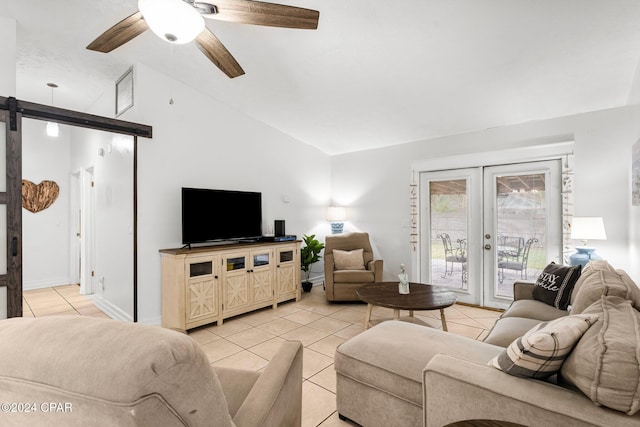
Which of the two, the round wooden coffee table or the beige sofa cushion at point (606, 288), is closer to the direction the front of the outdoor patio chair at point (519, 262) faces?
the round wooden coffee table

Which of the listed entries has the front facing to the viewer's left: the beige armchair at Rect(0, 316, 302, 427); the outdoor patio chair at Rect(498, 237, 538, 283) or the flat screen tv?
the outdoor patio chair

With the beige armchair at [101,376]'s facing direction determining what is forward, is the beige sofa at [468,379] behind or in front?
in front

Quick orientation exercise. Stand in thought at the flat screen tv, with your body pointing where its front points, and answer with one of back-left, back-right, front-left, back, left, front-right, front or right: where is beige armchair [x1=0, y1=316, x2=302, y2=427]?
front-right

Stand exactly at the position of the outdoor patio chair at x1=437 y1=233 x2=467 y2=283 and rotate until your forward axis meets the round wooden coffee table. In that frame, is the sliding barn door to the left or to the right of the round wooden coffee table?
right

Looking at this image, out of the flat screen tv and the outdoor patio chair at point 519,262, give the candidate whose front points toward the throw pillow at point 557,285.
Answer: the flat screen tv

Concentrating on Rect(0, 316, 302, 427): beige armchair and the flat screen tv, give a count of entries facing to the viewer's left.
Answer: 0

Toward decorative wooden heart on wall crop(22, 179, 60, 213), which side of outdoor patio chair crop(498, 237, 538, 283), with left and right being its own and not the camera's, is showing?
front

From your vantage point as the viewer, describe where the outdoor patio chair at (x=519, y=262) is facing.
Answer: facing to the left of the viewer

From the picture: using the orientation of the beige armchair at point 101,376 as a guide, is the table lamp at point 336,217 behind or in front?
in front

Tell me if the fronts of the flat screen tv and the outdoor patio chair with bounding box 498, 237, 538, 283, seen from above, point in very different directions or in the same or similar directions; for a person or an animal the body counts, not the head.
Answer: very different directions

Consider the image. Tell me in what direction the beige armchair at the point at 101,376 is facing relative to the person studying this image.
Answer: facing away from the viewer and to the right of the viewer

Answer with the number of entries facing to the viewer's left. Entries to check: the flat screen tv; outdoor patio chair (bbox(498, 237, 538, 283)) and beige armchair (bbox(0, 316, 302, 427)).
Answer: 1

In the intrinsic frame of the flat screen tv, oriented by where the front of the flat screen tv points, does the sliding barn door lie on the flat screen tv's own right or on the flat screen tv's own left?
on the flat screen tv's own right

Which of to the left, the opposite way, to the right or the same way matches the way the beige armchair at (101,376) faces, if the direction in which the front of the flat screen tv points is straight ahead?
to the left
